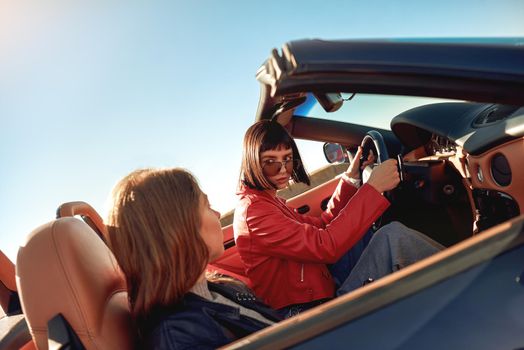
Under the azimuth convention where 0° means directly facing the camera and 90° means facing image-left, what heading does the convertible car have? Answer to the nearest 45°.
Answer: approximately 225°

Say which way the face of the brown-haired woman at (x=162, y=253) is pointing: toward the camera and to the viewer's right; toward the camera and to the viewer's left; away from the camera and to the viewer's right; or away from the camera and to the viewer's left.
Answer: away from the camera and to the viewer's right

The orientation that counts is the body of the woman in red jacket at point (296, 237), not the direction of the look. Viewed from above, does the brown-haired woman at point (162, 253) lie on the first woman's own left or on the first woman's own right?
on the first woman's own right
